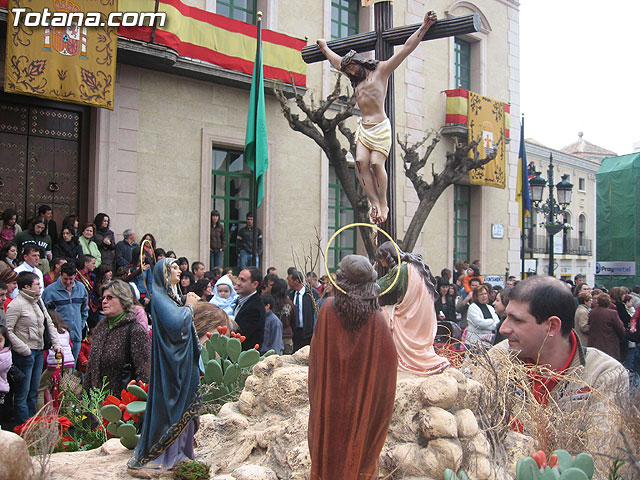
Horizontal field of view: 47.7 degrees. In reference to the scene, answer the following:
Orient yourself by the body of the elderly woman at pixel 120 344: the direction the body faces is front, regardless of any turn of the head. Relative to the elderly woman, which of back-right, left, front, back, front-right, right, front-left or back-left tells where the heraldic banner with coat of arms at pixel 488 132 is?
back

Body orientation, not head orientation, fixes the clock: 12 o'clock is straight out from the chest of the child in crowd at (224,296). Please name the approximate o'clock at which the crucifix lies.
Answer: The crucifix is roughly at 11 o'clock from the child in crowd.

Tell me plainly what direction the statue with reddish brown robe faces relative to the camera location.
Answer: facing away from the viewer

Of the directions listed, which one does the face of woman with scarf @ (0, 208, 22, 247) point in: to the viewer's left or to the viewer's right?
to the viewer's right

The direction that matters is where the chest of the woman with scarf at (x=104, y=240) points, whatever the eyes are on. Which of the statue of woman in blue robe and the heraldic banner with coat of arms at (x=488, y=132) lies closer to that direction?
the statue of woman in blue robe

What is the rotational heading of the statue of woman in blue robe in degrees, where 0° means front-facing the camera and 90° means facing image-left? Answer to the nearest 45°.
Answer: approximately 270°

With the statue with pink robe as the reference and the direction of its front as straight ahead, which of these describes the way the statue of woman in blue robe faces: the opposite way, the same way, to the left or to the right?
the opposite way

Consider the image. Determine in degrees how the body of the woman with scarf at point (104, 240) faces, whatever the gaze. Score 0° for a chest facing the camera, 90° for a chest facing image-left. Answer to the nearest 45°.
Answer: approximately 315°

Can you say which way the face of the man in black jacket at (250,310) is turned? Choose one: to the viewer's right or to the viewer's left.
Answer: to the viewer's left

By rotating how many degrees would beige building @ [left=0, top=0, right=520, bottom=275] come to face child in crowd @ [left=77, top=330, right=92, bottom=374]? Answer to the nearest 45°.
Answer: approximately 45° to its right
